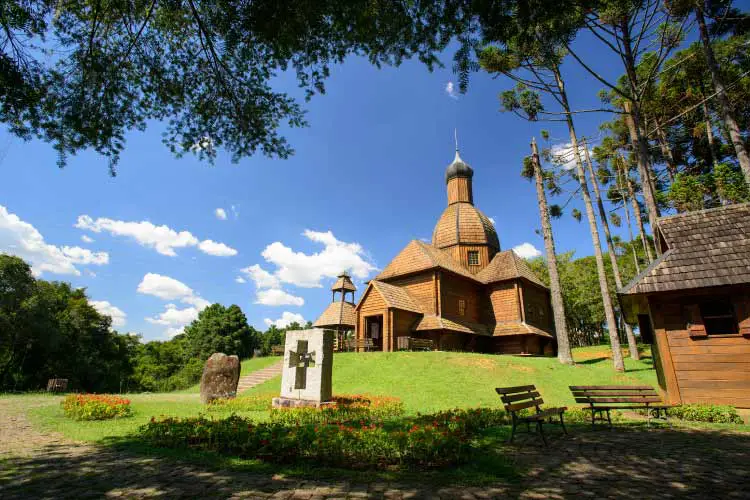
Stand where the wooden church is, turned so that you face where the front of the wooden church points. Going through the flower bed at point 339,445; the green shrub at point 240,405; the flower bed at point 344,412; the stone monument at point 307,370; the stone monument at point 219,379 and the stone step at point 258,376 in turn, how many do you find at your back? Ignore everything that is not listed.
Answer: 0

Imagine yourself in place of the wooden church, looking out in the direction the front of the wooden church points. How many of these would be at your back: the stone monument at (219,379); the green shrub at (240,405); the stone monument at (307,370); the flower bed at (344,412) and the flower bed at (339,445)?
0

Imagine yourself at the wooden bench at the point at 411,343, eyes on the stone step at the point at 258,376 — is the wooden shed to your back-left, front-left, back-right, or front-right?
front-left

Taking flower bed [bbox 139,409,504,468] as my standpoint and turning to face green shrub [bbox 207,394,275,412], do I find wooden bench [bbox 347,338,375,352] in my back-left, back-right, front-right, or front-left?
front-right

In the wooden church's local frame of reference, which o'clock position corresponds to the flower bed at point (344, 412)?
The flower bed is roughly at 11 o'clock from the wooden church.

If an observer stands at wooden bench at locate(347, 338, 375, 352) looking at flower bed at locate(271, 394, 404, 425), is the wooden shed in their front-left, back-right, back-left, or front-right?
front-left

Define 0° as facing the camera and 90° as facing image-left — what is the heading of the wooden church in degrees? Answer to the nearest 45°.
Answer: approximately 45°

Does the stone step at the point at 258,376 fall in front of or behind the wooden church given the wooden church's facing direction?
in front

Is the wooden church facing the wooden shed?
no

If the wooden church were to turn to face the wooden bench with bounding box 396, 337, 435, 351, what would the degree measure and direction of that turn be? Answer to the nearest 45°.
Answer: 0° — it already faces it

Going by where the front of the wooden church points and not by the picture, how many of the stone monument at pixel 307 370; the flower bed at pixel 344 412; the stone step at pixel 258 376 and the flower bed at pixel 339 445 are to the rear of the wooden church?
0

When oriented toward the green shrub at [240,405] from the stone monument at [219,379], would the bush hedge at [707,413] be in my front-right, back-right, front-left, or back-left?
front-left

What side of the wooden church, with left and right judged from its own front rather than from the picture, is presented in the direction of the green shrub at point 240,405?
front

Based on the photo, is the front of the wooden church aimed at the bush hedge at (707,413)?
no

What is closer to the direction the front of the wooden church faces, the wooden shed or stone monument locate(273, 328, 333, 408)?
the stone monument

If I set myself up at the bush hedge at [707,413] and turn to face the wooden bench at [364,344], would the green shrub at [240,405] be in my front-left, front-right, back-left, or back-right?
front-left

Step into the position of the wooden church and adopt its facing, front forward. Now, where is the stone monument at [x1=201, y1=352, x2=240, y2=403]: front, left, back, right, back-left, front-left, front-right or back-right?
front
